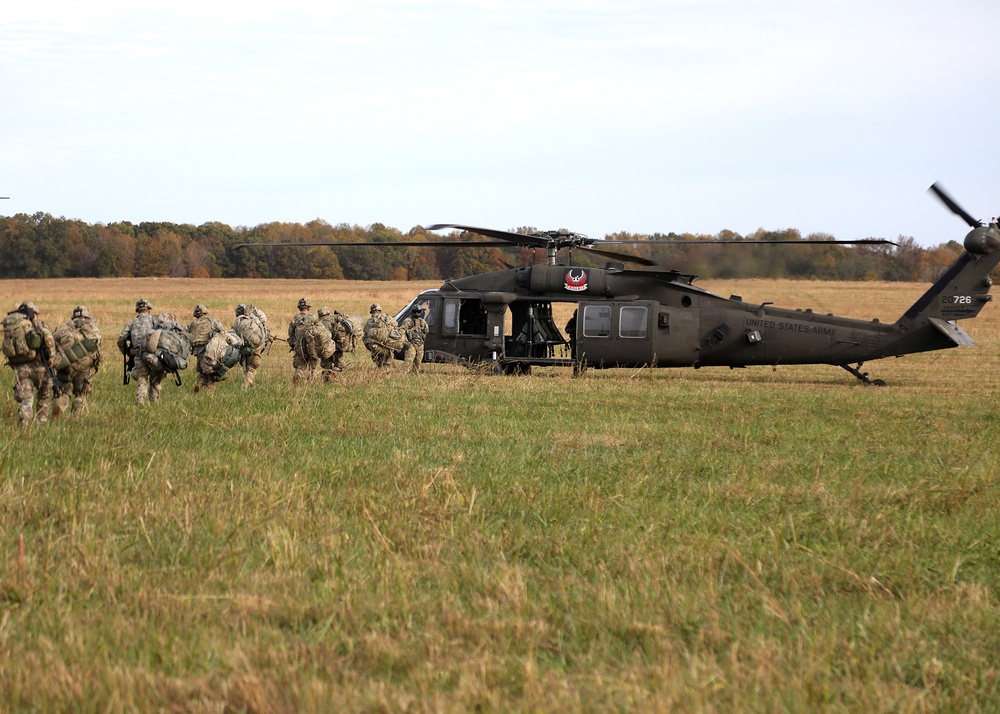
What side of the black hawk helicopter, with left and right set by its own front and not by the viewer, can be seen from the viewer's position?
left

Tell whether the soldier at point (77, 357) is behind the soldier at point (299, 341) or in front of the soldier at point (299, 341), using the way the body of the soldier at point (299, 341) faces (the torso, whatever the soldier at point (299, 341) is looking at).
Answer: behind

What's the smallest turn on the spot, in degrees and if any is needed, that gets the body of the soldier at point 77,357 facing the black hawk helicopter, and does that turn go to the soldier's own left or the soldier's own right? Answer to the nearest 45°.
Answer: approximately 90° to the soldier's own right

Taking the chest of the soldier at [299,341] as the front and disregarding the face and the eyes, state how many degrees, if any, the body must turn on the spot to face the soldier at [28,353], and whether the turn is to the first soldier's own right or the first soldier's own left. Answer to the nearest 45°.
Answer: approximately 180°

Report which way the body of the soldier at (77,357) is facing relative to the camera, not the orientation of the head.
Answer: away from the camera

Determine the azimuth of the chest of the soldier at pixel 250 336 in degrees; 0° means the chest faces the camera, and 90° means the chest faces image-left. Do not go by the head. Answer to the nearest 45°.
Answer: approximately 225°

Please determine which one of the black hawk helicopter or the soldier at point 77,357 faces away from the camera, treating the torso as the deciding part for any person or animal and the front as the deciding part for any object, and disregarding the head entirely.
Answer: the soldier

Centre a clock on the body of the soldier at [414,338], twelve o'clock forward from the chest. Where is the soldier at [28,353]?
the soldier at [28,353] is roughly at 1 o'clock from the soldier at [414,338].

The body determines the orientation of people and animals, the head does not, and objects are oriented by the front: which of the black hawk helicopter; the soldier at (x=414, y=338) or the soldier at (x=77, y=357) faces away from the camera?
the soldier at (x=77, y=357)

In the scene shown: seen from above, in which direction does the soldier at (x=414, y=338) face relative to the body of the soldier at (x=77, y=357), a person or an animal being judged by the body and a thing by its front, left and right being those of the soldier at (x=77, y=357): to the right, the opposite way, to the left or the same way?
the opposite way

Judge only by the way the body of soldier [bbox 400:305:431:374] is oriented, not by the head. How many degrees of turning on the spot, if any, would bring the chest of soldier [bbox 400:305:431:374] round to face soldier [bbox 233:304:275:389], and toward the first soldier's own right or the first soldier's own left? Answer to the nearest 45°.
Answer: approximately 45° to the first soldier's own right
